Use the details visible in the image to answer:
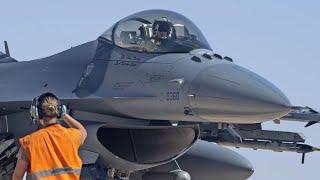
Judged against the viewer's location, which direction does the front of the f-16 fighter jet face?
facing the viewer and to the right of the viewer

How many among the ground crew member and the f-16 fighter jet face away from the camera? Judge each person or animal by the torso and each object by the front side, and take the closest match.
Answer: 1

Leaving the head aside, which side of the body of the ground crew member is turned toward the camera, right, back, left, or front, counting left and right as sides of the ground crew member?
back

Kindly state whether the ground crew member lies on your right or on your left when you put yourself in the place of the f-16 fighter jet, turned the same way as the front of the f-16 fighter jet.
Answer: on your right

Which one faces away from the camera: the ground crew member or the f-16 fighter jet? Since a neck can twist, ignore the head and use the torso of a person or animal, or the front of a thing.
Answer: the ground crew member

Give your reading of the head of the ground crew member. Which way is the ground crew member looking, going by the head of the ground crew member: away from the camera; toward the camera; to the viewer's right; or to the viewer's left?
away from the camera

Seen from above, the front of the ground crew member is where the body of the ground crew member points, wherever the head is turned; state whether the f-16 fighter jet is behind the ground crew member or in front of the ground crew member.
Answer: in front
